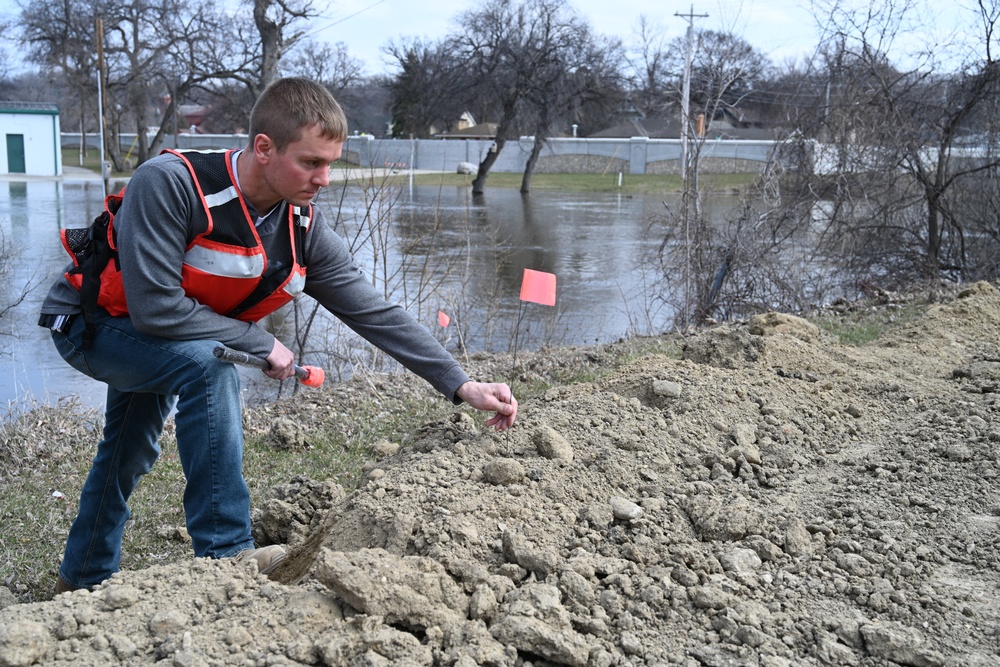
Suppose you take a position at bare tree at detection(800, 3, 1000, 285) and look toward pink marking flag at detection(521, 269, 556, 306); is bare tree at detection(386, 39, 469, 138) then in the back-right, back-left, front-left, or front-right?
back-right

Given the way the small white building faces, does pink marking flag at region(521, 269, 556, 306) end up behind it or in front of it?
in front

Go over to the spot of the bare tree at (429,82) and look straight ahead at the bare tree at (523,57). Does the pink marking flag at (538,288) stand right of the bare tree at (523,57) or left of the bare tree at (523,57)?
right

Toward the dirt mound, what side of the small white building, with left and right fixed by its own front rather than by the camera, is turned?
front

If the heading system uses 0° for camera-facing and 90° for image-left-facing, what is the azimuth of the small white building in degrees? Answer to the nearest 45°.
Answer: approximately 0°

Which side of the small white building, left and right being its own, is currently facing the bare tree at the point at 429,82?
left

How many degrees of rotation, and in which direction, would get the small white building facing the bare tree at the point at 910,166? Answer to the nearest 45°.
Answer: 0° — it already faces it
